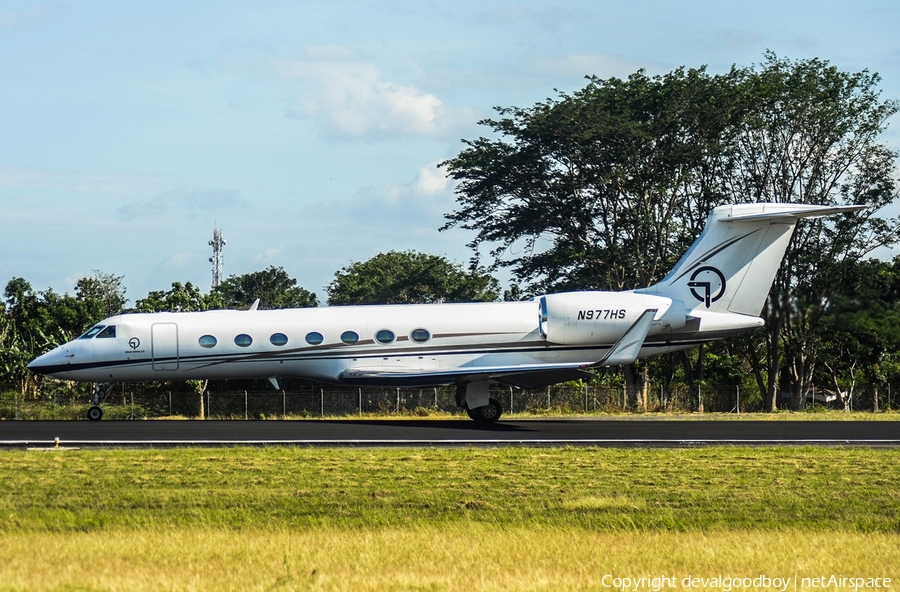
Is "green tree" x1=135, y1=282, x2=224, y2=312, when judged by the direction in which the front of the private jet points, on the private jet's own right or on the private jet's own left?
on the private jet's own right

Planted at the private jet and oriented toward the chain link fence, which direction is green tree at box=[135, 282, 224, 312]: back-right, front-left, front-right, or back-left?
front-left

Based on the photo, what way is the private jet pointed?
to the viewer's left

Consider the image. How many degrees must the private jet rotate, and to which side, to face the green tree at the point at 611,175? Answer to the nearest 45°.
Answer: approximately 135° to its right

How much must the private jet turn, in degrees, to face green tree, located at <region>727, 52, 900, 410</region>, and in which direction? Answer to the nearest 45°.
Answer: approximately 135° to its right

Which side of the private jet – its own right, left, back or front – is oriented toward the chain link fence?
right

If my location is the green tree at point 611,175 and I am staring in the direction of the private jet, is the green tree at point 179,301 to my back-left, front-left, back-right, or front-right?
front-right
